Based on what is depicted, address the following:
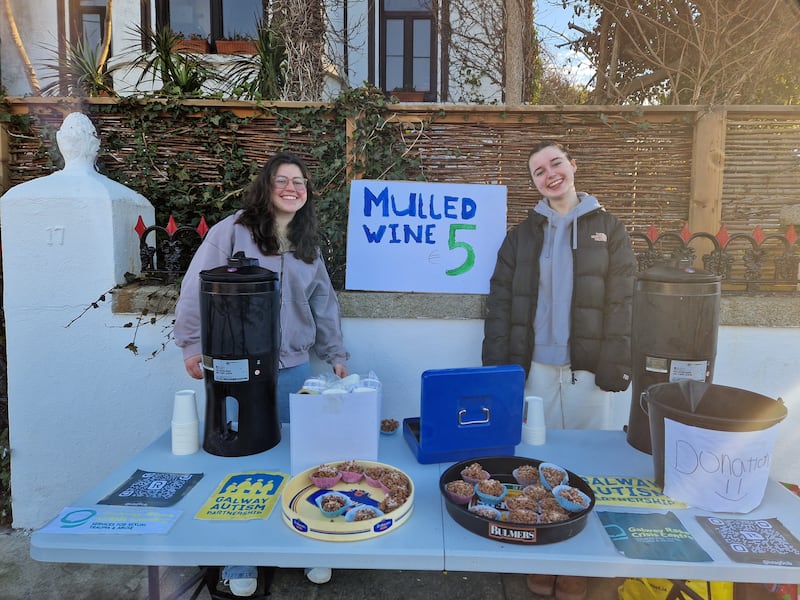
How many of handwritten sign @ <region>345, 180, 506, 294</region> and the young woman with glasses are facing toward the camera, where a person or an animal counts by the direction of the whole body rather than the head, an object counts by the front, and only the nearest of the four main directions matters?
2

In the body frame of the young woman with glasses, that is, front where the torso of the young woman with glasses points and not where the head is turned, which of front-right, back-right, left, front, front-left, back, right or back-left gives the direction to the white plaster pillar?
back-right

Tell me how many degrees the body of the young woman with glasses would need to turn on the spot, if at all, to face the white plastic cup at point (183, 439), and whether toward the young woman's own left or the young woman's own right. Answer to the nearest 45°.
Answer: approximately 45° to the young woman's own right

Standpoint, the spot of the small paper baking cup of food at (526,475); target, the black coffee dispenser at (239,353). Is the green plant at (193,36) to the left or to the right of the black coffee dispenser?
right

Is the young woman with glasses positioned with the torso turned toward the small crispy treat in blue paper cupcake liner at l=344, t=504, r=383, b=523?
yes

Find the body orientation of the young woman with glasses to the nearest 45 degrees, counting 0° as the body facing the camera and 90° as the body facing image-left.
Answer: approximately 0°

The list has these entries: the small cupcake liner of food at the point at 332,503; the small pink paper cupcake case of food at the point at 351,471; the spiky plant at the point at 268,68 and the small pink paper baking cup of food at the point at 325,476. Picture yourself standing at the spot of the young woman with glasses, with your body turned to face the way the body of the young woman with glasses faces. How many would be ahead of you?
3

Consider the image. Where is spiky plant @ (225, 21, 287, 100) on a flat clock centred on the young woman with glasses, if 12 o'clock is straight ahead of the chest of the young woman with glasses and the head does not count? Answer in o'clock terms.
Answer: The spiky plant is roughly at 6 o'clock from the young woman with glasses.

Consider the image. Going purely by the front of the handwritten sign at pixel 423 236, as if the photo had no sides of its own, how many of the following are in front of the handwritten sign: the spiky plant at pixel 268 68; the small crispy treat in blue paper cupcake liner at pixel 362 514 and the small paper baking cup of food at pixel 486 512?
2

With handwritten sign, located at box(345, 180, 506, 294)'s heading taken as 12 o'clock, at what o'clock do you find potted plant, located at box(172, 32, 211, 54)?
The potted plant is roughly at 5 o'clock from the handwritten sign.

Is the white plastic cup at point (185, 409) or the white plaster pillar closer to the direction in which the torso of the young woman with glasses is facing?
the white plastic cup

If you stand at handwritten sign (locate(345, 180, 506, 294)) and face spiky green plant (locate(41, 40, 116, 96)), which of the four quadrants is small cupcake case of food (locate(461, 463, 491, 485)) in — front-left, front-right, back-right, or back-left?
back-left

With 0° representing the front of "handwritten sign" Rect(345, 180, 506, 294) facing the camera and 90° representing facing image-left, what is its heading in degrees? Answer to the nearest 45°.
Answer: approximately 0°
